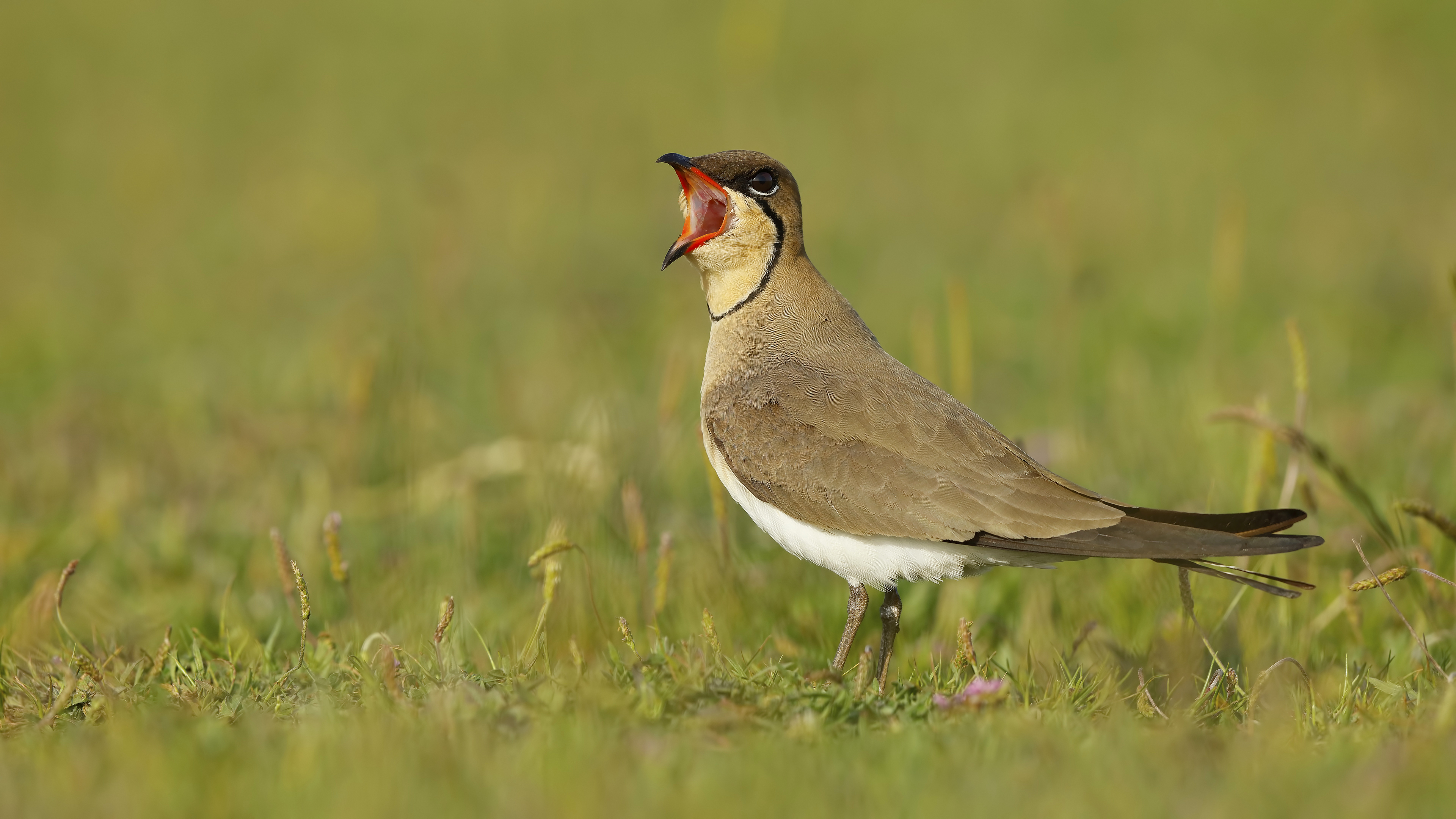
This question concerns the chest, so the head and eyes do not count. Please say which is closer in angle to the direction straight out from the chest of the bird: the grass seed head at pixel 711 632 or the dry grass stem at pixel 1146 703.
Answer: the grass seed head

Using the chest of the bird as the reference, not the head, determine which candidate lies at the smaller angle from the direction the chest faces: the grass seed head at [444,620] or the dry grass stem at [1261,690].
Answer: the grass seed head

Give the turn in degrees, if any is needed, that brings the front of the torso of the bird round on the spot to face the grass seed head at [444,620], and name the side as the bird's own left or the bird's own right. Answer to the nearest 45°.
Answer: approximately 45° to the bird's own left

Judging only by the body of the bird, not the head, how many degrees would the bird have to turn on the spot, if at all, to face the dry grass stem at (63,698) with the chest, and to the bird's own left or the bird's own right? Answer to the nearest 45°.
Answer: approximately 45° to the bird's own left

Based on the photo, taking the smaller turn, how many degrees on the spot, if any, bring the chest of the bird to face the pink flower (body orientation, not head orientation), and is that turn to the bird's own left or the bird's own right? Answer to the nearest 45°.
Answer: approximately 135° to the bird's own left

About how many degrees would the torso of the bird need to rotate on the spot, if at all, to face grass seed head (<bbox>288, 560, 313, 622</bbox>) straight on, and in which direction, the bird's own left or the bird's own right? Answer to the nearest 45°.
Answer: approximately 45° to the bird's own left

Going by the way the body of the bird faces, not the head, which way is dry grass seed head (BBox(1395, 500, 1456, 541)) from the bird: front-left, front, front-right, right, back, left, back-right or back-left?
back

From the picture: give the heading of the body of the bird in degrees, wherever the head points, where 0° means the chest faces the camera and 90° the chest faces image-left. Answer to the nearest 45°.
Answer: approximately 90°

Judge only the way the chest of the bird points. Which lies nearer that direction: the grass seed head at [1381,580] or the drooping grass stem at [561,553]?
the drooping grass stem

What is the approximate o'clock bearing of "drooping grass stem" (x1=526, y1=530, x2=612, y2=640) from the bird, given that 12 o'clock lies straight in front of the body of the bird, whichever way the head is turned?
The drooping grass stem is roughly at 12 o'clock from the bird.

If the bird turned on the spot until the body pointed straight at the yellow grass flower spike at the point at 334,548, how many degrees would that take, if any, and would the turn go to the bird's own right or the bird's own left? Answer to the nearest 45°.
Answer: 0° — it already faces it

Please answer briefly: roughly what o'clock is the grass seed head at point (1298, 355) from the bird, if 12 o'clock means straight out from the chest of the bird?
The grass seed head is roughly at 5 o'clock from the bird.

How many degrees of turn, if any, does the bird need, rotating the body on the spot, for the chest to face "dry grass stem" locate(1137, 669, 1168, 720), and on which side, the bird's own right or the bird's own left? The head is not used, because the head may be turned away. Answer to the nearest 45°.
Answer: approximately 135° to the bird's own left

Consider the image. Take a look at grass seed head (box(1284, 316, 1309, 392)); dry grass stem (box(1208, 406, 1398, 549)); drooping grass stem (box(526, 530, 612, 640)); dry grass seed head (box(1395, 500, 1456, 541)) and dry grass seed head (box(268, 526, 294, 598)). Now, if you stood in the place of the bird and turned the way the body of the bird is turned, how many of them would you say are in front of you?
2

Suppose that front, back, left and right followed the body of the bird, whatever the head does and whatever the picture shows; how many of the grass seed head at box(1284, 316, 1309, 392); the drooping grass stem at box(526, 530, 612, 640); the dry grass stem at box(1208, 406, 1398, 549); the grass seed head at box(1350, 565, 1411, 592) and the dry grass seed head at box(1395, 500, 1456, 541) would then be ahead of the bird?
1
